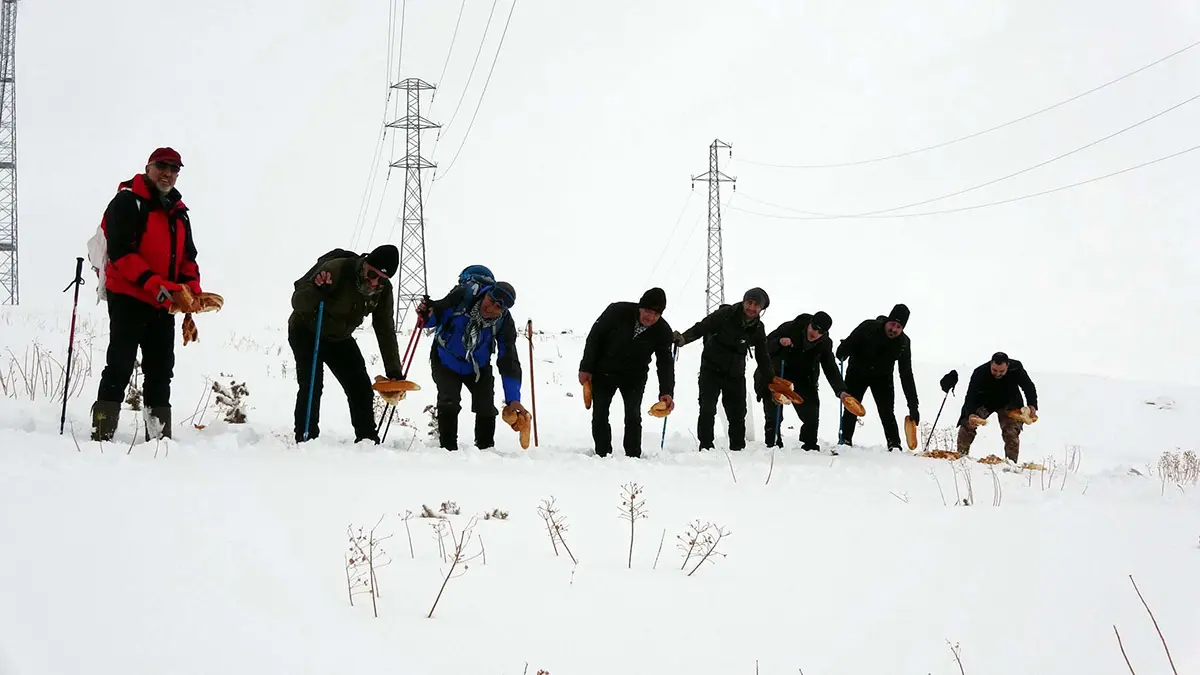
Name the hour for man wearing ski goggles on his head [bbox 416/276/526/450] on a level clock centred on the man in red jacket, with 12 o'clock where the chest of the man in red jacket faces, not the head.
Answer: The man wearing ski goggles on his head is roughly at 10 o'clock from the man in red jacket.

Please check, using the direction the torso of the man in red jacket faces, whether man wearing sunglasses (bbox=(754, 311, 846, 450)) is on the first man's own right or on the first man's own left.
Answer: on the first man's own left

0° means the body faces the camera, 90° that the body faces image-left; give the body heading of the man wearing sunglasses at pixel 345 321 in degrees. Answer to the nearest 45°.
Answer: approximately 315°

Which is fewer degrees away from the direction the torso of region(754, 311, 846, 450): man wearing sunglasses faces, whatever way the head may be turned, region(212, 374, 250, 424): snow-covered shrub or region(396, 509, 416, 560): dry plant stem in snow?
the dry plant stem in snow

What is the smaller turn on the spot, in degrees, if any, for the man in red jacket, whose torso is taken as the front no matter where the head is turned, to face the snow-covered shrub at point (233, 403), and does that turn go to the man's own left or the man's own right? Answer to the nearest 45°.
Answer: approximately 135° to the man's own left

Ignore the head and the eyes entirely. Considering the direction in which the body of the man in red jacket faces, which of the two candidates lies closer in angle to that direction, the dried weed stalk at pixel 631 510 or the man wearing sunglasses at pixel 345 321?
the dried weed stalk

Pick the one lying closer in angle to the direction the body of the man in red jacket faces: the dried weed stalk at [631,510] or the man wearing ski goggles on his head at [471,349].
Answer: the dried weed stalk

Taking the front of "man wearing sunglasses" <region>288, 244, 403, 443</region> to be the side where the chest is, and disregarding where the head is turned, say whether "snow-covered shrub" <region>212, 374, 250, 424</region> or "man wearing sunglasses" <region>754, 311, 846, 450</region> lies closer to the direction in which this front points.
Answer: the man wearing sunglasses
